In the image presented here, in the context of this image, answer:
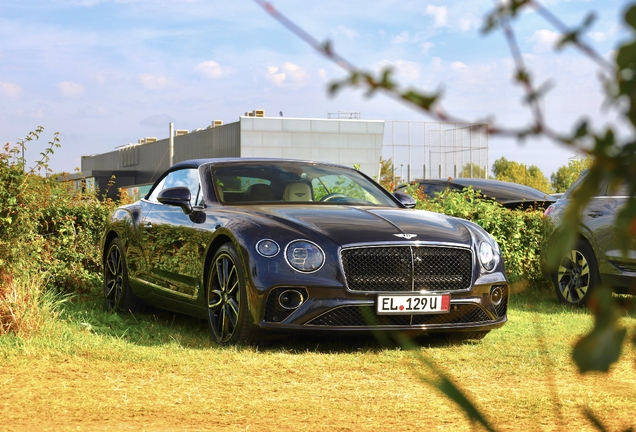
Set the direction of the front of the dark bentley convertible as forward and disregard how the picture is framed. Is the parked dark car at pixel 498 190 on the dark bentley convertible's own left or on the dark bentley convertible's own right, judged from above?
on the dark bentley convertible's own left

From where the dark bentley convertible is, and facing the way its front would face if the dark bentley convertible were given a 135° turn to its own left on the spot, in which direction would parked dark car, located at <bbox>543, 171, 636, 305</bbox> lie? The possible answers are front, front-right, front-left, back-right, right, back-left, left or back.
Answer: front-right

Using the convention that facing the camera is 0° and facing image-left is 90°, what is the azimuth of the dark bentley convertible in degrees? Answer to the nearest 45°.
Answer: approximately 315°

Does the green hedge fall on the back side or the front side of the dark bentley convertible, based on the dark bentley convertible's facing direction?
on the back side
